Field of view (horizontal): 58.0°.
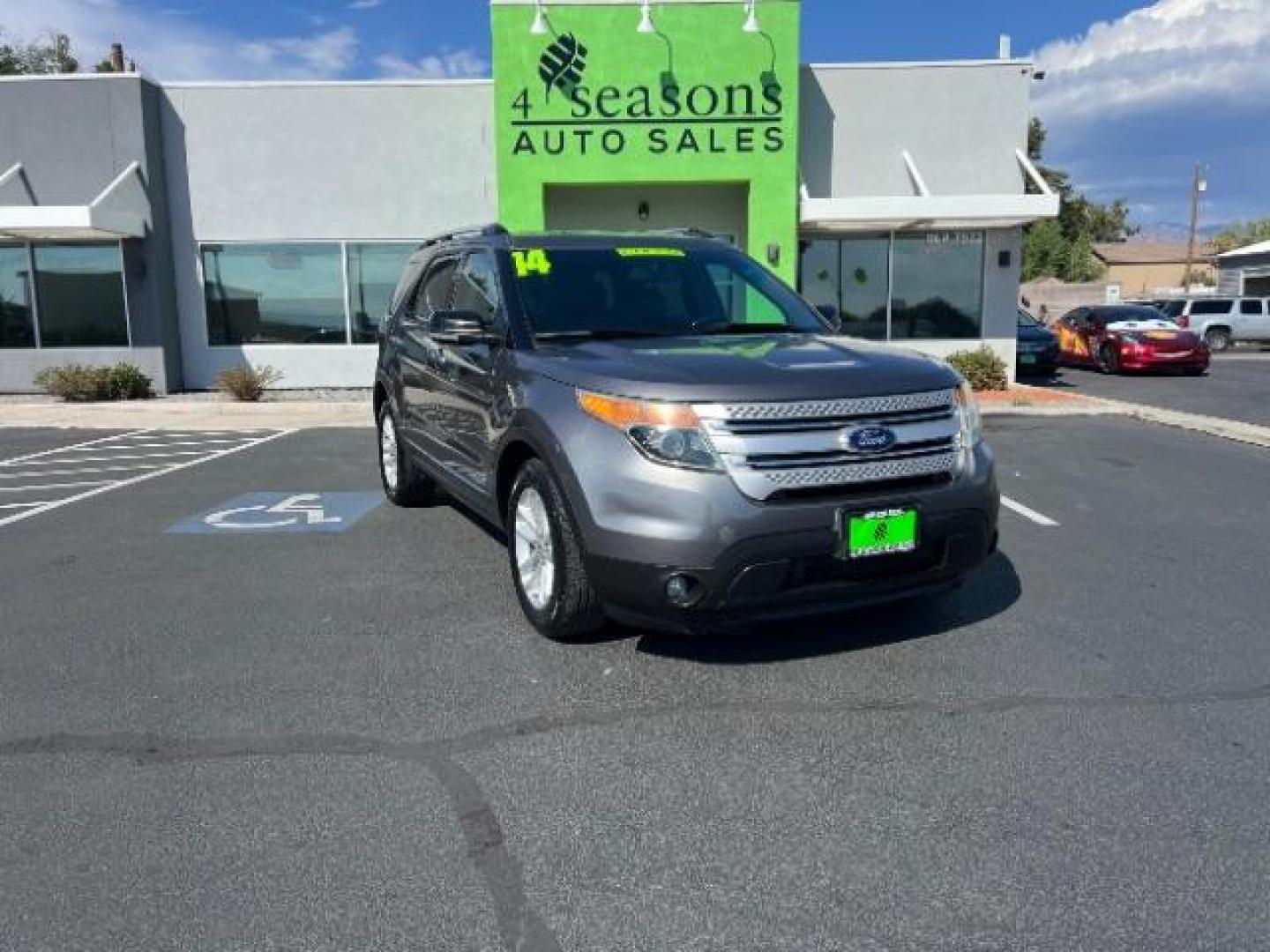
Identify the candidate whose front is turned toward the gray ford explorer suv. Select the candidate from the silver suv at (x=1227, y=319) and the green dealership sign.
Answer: the green dealership sign

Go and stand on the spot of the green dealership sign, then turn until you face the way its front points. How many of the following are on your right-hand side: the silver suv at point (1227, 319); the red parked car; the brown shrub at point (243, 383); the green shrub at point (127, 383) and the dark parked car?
2

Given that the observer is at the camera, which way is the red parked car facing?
facing the viewer and to the right of the viewer

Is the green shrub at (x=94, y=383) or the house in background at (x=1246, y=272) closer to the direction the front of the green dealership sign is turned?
the green shrub

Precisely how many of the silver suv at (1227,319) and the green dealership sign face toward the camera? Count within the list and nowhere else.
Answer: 1

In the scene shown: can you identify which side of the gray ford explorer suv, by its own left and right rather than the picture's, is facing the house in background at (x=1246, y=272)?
left

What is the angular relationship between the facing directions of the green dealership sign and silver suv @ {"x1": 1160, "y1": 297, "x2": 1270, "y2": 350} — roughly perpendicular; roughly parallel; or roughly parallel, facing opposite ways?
roughly perpendicular

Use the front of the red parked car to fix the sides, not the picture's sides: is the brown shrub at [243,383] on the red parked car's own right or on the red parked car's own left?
on the red parked car's own right

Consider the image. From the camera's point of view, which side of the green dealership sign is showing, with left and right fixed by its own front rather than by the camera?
front

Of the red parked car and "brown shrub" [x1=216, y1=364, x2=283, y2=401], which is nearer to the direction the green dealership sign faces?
the brown shrub

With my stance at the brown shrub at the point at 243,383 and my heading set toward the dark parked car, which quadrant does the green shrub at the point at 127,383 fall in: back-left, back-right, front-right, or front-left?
back-left
